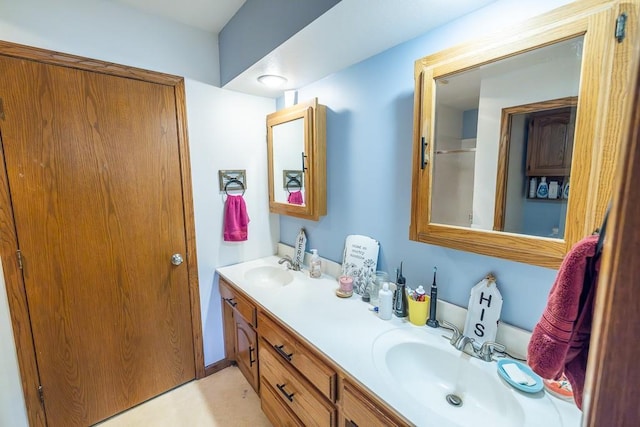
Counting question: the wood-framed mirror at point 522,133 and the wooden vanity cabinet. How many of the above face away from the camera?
0

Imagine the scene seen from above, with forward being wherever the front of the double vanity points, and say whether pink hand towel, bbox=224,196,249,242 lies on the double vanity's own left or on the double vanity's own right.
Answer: on the double vanity's own right

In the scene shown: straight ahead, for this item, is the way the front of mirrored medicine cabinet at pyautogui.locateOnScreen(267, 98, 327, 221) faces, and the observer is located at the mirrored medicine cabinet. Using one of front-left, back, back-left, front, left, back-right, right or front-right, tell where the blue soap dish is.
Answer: left

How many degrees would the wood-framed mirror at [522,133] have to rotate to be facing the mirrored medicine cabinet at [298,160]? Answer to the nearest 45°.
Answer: approximately 45° to its right

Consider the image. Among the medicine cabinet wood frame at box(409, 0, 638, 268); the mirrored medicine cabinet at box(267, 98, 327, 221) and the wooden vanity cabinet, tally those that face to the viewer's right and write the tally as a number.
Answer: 0

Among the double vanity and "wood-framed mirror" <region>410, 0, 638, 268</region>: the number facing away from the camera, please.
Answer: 0

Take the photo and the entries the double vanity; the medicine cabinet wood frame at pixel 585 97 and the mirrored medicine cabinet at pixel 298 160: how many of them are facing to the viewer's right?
0

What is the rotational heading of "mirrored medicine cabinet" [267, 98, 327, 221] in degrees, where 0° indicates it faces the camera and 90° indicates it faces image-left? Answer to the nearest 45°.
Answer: approximately 45°

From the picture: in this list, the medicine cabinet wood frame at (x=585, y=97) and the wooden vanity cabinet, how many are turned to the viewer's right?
0

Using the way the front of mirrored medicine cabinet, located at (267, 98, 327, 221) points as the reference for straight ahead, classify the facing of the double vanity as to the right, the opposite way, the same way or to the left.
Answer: the same way

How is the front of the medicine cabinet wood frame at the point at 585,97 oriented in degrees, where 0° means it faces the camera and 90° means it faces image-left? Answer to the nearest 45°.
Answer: approximately 45°

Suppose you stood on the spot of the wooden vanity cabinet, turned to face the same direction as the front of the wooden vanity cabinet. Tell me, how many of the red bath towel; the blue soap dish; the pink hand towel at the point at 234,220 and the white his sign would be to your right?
1

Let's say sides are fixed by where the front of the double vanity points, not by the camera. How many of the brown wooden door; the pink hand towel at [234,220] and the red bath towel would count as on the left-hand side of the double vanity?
1

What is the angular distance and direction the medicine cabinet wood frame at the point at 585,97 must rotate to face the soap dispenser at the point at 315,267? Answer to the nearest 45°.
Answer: approximately 45° to its right

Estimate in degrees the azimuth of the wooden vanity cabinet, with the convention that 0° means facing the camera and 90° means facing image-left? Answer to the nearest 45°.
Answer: approximately 45°
